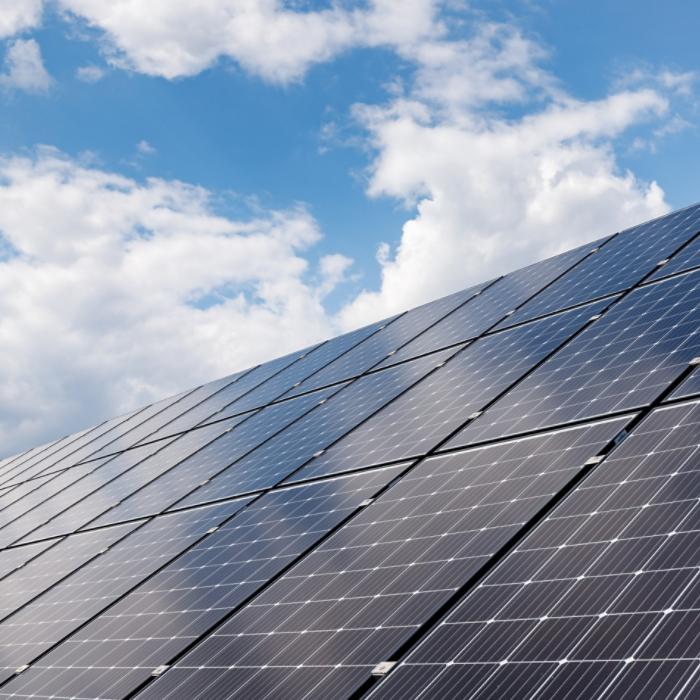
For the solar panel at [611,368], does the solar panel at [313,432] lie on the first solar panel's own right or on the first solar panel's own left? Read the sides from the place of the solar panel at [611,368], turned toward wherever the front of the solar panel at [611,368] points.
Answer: on the first solar panel's own right

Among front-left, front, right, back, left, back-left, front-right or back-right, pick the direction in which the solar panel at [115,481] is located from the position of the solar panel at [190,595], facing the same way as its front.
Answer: back-right

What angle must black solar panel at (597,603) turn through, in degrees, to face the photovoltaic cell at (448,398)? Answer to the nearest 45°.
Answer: approximately 135° to its right

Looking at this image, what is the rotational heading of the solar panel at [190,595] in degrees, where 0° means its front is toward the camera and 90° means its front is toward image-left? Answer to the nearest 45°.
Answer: approximately 45°

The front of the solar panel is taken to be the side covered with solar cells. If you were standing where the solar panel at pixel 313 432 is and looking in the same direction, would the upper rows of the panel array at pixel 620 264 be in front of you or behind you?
behind

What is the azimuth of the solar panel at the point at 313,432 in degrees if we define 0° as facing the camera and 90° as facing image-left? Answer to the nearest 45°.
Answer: approximately 45°

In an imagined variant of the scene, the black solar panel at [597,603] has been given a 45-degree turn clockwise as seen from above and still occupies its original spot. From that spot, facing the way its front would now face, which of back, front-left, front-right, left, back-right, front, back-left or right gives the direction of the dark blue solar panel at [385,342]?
right

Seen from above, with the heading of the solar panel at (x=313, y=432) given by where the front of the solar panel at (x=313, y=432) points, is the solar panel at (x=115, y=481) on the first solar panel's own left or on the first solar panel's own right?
on the first solar panel's own right
